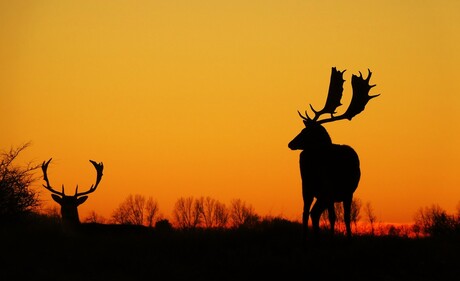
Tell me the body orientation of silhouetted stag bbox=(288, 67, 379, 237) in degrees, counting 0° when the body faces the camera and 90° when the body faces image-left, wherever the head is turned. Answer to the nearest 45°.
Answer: approximately 45°
